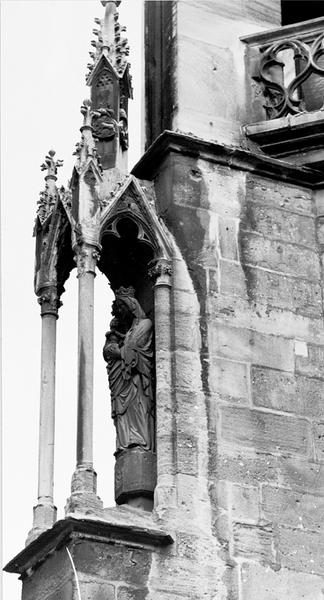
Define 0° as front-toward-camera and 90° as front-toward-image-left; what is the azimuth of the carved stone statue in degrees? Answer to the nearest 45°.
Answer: approximately 45°
